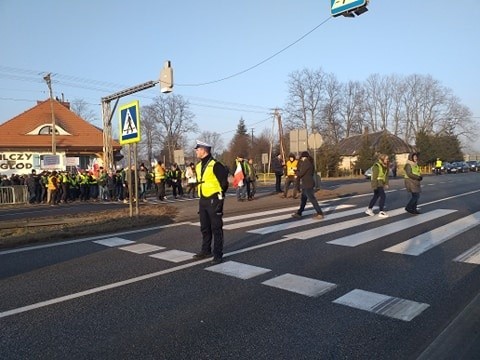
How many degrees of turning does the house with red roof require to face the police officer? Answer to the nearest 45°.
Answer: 0° — it already faces them

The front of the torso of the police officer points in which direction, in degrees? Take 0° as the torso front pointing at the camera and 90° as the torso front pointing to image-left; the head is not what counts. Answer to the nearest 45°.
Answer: approximately 45°

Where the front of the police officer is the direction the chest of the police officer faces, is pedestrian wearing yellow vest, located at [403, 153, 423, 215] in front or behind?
behind

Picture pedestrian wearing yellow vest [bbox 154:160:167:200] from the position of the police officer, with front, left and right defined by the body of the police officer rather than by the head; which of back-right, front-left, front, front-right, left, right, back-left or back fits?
back-right

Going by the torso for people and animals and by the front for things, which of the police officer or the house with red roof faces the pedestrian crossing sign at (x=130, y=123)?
the house with red roof

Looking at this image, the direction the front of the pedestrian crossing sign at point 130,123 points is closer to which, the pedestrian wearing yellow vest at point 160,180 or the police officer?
the police officer
